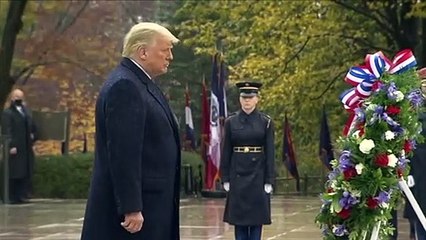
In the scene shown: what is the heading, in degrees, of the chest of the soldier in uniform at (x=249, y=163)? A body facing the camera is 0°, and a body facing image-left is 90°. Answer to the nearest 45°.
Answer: approximately 0°

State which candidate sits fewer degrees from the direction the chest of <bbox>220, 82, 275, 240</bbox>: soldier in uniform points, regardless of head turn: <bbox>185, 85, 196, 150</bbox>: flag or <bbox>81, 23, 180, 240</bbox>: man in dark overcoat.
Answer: the man in dark overcoat

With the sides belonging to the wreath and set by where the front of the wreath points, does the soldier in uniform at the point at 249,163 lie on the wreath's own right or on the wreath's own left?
on the wreath's own right

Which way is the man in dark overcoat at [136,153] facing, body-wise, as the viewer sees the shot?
to the viewer's right

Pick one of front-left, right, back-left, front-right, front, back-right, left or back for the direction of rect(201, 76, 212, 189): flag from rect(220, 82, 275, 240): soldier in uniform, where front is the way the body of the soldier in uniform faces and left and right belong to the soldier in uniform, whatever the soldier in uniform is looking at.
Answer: back

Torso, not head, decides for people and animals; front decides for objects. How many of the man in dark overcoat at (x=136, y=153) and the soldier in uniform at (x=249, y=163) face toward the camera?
1

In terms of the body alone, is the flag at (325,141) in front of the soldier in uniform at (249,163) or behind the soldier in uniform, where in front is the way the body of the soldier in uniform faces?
behind

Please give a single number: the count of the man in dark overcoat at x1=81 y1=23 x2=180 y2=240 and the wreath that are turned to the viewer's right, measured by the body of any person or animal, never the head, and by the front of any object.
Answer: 1
